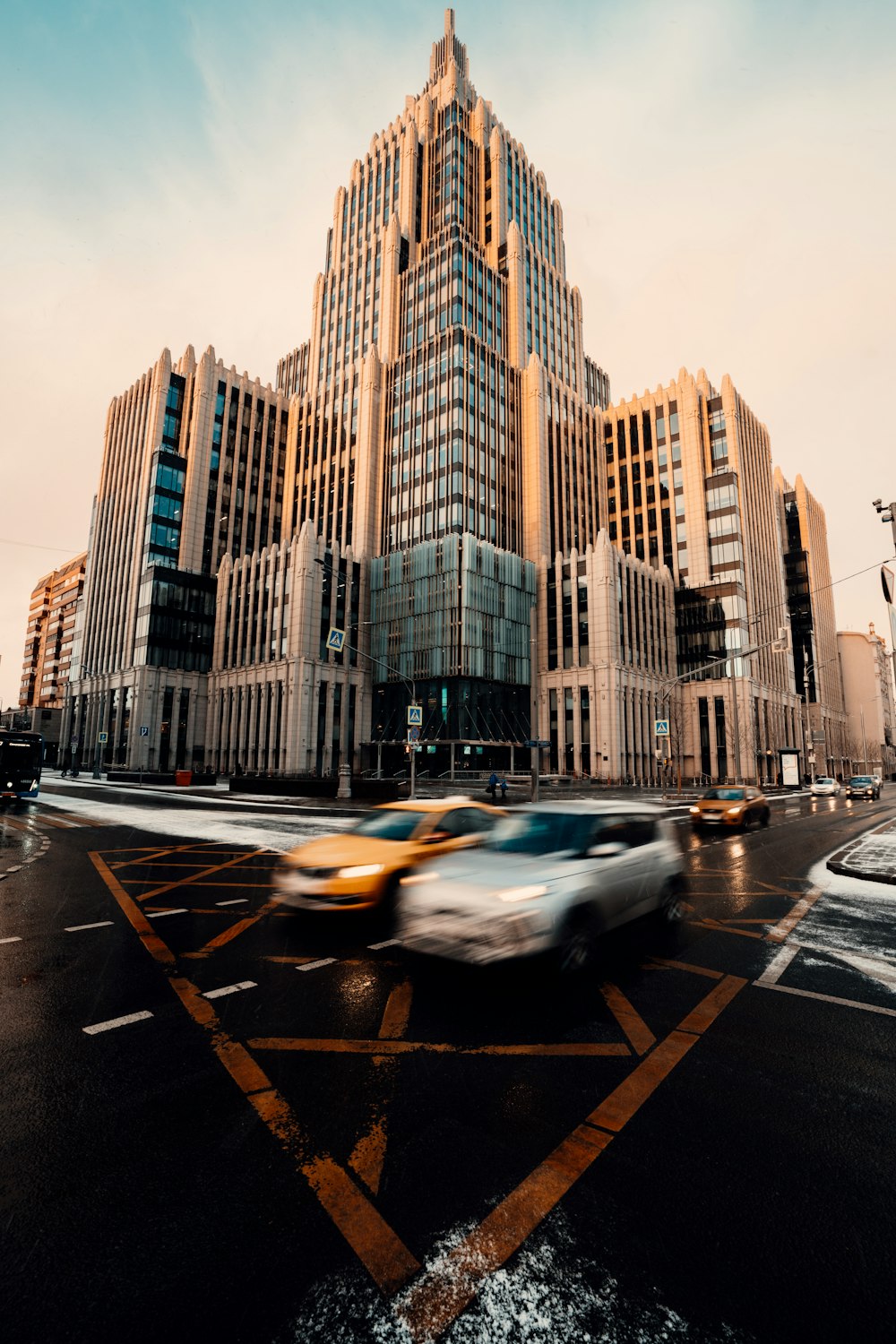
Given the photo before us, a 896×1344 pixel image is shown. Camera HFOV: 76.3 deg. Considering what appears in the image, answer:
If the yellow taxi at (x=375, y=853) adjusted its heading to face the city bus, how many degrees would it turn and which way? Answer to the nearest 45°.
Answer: approximately 90° to its right

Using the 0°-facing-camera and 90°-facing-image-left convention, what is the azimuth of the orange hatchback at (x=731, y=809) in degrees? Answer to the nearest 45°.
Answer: approximately 45°

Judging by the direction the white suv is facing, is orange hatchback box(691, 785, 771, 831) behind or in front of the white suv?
behind

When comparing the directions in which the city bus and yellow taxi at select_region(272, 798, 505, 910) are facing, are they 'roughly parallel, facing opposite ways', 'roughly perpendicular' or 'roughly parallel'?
roughly perpendicular

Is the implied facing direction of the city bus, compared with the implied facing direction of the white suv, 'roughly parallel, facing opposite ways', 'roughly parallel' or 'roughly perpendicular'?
roughly perpendicular

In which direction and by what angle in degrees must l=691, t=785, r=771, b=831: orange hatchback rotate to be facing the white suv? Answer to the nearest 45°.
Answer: approximately 45° to its left

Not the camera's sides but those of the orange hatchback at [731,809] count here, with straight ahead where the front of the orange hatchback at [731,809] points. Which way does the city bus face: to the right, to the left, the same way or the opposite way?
to the left

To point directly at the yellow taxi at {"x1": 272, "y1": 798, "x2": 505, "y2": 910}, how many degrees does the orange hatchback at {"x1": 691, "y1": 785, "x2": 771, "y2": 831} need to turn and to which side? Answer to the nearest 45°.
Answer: approximately 45° to its left

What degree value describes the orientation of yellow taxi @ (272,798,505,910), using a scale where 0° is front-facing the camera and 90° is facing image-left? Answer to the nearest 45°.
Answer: approximately 45°
